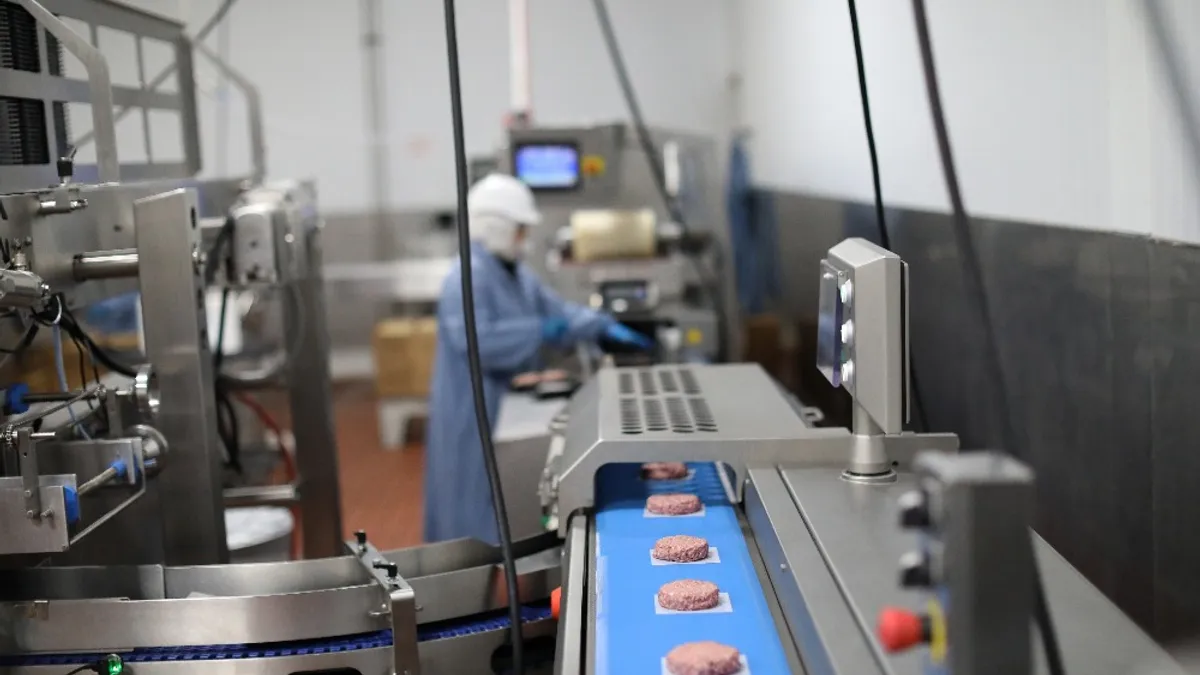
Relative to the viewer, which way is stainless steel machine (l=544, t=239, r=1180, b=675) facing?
to the viewer's left

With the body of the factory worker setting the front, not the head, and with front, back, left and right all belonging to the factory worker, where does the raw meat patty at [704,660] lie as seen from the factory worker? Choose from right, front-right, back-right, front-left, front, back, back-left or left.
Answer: right

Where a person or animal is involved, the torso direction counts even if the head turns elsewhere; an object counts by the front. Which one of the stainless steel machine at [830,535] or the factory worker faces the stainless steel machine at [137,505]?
the stainless steel machine at [830,535]

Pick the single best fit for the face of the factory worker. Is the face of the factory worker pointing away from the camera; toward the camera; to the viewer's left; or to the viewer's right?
to the viewer's right

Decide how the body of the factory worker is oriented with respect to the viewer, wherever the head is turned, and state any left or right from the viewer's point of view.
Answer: facing to the right of the viewer

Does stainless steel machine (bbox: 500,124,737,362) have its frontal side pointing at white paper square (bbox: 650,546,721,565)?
yes

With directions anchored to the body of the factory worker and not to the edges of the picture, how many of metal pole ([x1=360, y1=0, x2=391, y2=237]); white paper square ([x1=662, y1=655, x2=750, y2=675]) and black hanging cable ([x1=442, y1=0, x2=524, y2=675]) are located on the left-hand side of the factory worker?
1

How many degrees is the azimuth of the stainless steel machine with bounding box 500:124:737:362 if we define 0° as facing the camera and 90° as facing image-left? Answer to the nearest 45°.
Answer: approximately 0°

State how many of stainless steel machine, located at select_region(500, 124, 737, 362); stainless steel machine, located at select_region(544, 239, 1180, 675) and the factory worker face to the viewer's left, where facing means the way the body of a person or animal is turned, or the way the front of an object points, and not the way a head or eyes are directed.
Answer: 1

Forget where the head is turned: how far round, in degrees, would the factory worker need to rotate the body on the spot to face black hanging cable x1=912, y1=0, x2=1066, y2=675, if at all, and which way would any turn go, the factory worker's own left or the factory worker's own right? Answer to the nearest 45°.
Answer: approximately 90° to the factory worker's own right

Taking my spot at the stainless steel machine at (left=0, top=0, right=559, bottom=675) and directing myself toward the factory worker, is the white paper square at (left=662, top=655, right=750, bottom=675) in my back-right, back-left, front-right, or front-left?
back-right

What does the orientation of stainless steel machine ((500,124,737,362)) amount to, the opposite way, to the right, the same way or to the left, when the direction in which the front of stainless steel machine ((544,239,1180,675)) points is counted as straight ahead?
to the left

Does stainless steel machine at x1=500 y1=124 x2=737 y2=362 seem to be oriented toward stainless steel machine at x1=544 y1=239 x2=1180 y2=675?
yes
